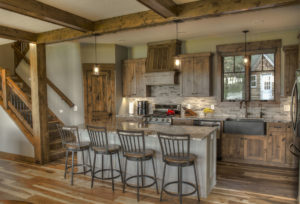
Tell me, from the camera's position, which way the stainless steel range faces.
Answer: facing the viewer

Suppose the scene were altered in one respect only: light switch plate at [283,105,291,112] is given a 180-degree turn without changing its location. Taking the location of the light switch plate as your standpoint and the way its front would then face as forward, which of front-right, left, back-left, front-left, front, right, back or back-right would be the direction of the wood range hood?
left

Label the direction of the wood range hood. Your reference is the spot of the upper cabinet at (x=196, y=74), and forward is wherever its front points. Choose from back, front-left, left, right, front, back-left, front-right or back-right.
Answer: right

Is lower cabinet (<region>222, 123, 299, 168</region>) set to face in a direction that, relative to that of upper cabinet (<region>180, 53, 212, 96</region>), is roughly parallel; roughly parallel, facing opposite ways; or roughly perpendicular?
roughly parallel

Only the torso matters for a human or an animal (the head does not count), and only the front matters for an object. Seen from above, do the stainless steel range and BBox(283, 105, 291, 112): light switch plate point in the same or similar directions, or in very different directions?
same or similar directions

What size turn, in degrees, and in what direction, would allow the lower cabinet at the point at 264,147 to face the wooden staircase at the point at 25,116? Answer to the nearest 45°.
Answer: approximately 90° to its right

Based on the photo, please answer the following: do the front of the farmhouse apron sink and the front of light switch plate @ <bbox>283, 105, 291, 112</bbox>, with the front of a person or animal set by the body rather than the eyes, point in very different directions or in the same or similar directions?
same or similar directions

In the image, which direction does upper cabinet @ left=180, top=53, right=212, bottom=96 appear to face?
toward the camera

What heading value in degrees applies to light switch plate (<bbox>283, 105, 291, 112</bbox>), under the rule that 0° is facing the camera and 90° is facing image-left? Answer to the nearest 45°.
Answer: approximately 0°

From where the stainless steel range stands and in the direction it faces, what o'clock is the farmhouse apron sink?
The farmhouse apron sink is roughly at 10 o'clock from the stainless steel range.

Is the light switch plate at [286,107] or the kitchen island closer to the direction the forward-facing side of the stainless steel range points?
the kitchen island

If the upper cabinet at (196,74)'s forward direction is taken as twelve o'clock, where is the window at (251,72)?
The window is roughly at 9 o'clock from the upper cabinet.

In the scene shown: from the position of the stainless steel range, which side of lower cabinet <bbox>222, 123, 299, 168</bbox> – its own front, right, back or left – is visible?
right

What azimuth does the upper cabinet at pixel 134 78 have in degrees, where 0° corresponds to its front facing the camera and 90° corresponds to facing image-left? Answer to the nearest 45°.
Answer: approximately 0°

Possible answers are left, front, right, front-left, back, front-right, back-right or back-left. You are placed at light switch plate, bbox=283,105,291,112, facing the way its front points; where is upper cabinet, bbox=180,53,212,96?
right

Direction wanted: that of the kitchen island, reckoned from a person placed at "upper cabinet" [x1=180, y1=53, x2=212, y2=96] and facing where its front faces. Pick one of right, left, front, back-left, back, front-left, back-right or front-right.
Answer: front
